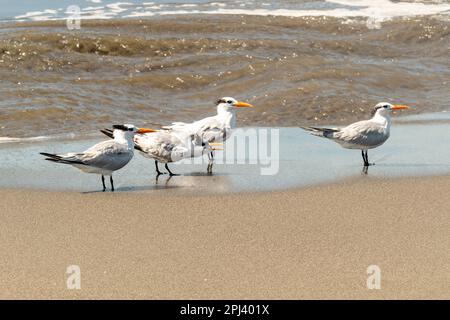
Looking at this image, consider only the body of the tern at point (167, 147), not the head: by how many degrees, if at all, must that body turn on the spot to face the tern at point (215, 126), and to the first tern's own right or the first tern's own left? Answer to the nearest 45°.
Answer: approximately 45° to the first tern's own left

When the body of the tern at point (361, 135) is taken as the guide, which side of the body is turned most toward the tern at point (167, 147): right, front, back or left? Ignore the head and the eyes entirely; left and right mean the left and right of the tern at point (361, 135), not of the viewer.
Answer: back

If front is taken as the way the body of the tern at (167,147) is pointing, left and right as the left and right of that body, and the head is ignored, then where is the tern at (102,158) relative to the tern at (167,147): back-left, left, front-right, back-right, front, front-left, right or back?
back-right

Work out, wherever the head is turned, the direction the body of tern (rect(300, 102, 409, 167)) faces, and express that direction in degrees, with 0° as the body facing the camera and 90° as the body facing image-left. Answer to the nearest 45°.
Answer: approximately 270°

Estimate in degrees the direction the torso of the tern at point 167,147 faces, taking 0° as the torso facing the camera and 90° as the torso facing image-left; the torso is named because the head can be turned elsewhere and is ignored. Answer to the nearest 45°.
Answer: approximately 270°

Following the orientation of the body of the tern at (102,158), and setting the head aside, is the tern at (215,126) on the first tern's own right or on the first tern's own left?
on the first tern's own left

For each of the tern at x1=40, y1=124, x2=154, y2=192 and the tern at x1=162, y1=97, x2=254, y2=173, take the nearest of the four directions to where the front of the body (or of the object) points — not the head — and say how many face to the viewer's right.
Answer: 2

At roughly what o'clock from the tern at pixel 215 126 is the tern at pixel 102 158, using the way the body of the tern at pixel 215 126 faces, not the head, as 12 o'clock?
the tern at pixel 102 158 is roughly at 4 o'clock from the tern at pixel 215 126.

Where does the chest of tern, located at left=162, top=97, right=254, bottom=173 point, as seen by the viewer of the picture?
to the viewer's right

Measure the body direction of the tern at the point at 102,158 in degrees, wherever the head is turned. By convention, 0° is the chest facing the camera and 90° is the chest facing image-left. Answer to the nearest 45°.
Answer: approximately 270°
